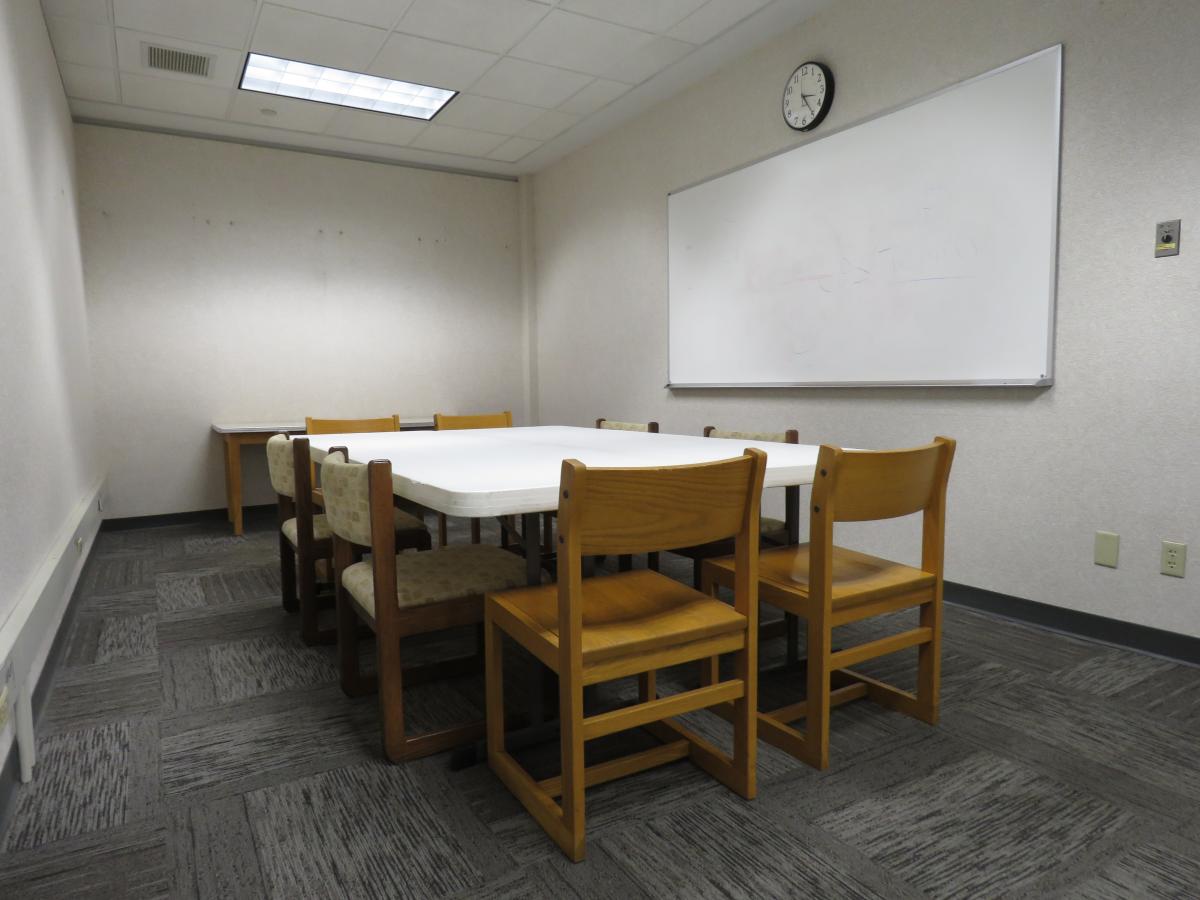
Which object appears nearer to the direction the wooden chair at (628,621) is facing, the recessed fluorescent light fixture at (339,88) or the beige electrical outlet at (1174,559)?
the recessed fluorescent light fixture

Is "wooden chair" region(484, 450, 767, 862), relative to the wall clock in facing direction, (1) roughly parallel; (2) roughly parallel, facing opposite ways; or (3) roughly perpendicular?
roughly perpendicular

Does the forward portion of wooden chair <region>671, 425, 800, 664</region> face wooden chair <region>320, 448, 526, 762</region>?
yes

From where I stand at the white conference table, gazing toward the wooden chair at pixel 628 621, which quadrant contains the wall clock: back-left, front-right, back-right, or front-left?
back-left

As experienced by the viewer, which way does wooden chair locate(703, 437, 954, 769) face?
facing away from the viewer and to the left of the viewer

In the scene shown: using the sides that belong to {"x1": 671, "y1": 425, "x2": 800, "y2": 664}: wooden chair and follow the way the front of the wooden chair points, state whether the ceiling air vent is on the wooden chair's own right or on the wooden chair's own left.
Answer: on the wooden chair's own right

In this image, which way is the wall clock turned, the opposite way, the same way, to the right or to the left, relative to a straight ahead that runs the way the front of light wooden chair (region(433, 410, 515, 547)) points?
to the right

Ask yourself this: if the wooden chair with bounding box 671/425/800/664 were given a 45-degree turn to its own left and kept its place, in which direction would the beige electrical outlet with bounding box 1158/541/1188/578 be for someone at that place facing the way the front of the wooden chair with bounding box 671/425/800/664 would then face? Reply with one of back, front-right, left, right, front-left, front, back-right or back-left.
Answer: left

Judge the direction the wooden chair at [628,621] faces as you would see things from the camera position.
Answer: facing away from the viewer and to the left of the viewer

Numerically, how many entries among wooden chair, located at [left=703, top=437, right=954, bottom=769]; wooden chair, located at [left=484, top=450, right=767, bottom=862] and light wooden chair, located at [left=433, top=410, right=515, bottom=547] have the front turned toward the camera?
1

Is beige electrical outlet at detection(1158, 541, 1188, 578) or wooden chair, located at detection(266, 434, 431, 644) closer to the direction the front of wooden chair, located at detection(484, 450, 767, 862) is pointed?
the wooden chair

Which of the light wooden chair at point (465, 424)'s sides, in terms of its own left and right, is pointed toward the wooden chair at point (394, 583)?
front

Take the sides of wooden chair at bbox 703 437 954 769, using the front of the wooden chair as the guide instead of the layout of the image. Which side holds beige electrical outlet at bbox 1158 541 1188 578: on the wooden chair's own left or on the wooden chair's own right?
on the wooden chair's own right

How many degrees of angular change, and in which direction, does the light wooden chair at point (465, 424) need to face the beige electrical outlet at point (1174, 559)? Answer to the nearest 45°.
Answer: approximately 45° to its left

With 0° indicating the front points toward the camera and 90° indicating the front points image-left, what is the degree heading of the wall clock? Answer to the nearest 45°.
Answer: approximately 45°

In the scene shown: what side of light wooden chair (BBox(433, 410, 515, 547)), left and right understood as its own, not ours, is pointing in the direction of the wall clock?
left

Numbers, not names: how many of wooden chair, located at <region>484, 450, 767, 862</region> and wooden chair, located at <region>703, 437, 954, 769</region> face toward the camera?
0
